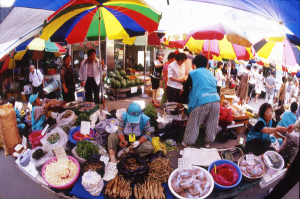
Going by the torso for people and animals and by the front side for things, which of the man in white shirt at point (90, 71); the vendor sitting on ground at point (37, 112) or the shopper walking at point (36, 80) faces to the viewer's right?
the vendor sitting on ground

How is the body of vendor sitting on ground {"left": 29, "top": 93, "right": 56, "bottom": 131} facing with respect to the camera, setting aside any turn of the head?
to the viewer's right

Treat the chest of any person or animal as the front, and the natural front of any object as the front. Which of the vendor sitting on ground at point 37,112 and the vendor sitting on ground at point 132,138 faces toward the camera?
the vendor sitting on ground at point 132,138

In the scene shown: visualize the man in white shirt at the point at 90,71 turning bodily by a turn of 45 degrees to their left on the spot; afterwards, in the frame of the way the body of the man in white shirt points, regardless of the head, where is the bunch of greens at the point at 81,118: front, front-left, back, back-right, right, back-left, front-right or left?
front-right

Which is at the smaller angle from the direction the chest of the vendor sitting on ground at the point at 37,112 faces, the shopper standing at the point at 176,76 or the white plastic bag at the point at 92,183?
the shopper standing

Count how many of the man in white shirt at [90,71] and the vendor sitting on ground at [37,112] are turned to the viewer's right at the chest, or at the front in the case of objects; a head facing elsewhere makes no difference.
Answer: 1

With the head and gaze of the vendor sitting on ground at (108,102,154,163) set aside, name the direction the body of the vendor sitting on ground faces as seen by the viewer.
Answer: toward the camera

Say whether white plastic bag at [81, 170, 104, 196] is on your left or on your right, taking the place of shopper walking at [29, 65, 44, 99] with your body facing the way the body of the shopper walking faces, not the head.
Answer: on your left

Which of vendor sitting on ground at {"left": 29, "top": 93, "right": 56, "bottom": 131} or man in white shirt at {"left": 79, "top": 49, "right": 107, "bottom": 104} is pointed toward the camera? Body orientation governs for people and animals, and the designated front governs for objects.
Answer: the man in white shirt

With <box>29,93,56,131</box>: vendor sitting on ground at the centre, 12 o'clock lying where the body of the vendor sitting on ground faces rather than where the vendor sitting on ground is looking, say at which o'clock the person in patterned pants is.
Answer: The person in patterned pants is roughly at 1 o'clock from the vendor sitting on ground.

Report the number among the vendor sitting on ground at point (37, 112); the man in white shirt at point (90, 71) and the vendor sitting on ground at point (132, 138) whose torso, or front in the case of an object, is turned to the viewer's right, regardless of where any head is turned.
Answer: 1

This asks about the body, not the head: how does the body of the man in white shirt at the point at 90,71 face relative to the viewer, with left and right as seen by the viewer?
facing the viewer
